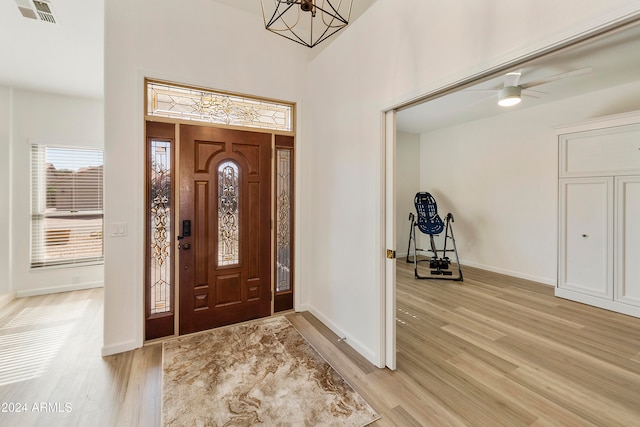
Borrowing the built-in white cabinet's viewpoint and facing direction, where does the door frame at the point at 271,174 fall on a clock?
The door frame is roughly at 12 o'clock from the built-in white cabinet.

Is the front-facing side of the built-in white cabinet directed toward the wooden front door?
yes

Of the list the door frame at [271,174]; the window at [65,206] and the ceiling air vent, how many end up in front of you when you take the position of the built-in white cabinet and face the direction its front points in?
3

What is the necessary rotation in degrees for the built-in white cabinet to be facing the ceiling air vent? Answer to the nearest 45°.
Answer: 0° — it already faces it

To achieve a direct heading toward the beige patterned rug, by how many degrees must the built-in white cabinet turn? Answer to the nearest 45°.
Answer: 0° — it already faces it

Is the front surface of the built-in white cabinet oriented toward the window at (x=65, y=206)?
yes

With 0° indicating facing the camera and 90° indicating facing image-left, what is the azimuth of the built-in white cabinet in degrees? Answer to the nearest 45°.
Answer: approximately 45°

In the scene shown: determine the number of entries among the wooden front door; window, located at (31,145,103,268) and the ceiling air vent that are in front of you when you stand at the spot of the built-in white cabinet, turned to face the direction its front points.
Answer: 3
